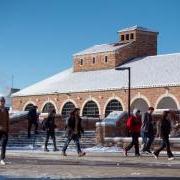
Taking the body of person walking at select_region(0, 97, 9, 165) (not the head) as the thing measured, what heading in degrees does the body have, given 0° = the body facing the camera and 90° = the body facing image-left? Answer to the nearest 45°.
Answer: approximately 0°

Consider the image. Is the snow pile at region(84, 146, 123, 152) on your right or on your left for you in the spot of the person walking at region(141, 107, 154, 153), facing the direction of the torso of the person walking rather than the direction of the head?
on your left

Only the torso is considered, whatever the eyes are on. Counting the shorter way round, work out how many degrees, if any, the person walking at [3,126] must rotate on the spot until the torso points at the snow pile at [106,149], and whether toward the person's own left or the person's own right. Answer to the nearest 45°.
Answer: approximately 135° to the person's own left
